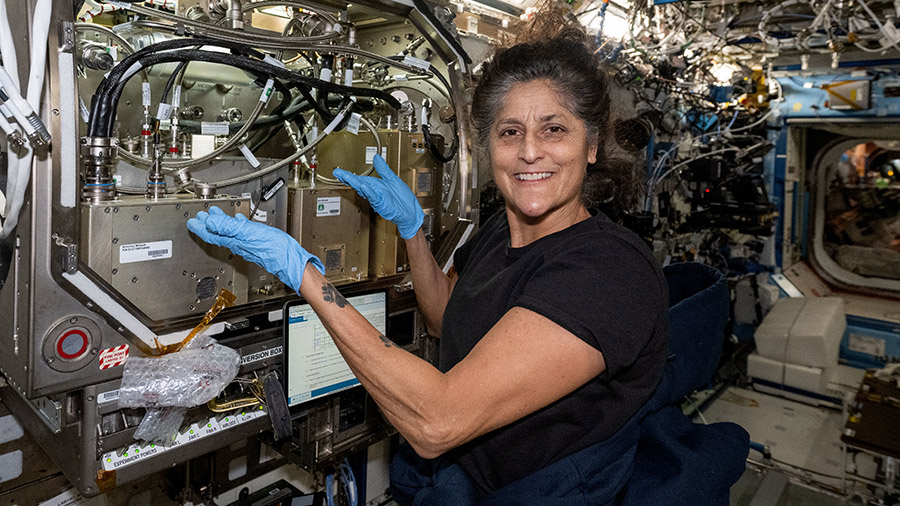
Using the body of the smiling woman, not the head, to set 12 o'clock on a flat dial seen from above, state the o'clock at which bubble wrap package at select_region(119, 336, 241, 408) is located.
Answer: The bubble wrap package is roughly at 2 o'clock from the smiling woman.

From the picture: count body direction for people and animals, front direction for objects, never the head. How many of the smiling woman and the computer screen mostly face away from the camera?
0

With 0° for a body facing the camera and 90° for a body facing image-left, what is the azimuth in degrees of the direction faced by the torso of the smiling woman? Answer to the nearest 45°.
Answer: approximately 45°

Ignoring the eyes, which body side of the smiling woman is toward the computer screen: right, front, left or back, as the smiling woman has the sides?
right
